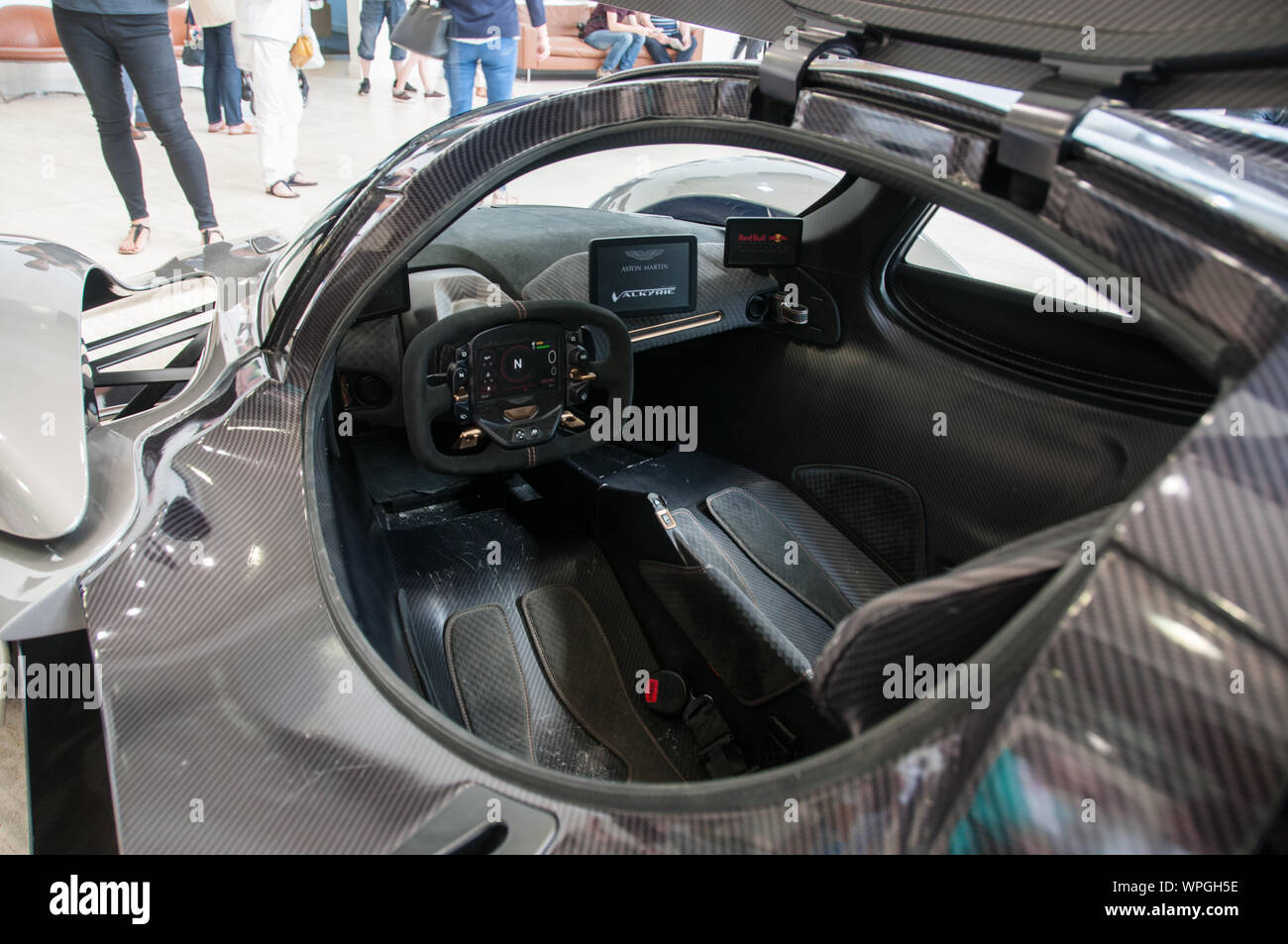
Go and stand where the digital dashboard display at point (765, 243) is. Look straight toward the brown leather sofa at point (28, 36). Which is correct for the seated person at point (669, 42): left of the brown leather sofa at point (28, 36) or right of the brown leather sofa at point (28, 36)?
right

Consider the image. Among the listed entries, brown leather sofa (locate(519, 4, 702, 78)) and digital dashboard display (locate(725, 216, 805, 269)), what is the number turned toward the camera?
2

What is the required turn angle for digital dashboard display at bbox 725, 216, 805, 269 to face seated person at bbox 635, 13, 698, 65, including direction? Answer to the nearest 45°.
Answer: approximately 180°

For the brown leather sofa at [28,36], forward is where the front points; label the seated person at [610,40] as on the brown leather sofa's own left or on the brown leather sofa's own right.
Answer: on the brown leather sofa's own left

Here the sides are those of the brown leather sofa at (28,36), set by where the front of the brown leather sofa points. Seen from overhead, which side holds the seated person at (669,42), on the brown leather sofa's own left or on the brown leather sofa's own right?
on the brown leather sofa's own left

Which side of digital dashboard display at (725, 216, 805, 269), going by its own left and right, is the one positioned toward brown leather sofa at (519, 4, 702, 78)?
back

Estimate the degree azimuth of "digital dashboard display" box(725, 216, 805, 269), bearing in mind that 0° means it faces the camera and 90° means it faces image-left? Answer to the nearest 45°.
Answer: approximately 0°

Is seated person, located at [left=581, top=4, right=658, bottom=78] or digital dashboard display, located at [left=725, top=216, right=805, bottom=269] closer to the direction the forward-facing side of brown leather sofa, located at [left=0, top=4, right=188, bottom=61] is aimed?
the digital dashboard display

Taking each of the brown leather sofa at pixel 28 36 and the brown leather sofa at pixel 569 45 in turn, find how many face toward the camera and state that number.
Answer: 2

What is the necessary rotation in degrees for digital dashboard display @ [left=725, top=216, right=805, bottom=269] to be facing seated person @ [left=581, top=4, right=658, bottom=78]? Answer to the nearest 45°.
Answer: approximately 180°

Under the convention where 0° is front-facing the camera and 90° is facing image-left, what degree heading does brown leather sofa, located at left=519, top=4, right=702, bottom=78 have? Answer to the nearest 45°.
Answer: approximately 0°
